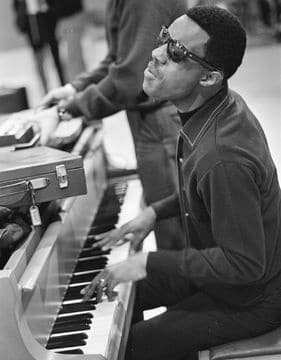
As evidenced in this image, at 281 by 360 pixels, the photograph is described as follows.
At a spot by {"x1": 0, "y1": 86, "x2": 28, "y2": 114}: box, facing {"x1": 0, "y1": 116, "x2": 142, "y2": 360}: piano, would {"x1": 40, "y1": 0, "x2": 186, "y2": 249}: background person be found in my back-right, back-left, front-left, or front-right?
front-left

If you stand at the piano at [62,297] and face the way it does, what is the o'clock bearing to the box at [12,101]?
The box is roughly at 9 o'clock from the piano.

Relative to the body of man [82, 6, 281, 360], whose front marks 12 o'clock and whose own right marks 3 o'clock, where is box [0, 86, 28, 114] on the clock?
The box is roughly at 2 o'clock from the man.

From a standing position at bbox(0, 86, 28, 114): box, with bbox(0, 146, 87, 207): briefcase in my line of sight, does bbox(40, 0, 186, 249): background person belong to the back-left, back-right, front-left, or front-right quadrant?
front-left

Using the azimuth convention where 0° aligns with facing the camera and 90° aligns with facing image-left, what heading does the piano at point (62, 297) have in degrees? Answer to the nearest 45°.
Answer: approximately 270°

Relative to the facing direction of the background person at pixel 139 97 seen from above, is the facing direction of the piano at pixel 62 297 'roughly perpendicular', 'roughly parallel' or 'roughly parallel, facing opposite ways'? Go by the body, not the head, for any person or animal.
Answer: roughly parallel, facing opposite ways

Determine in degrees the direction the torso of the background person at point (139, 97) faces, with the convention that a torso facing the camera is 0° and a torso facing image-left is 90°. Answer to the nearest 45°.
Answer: approximately 90°

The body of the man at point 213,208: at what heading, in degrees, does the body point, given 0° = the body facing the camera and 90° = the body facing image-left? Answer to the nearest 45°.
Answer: approximately 90°

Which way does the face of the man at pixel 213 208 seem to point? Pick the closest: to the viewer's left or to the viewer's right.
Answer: to the viewer's left
